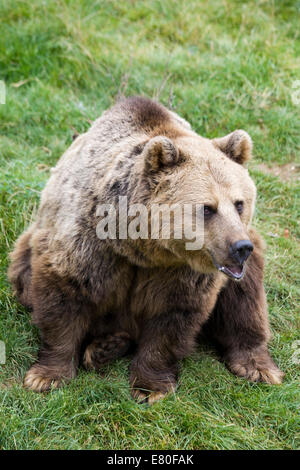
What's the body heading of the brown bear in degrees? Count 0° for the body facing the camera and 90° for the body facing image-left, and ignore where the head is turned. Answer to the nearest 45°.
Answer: approximately 315°
